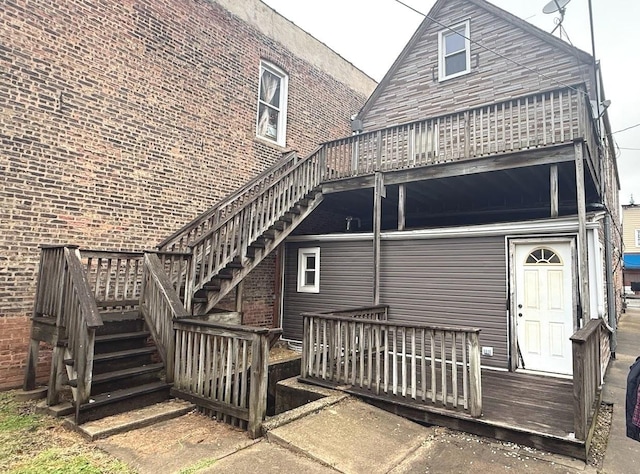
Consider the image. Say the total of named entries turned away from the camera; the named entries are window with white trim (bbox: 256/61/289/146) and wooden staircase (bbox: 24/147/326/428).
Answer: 0

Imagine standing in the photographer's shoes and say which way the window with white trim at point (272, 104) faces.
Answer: facing the viewer and to the right of the viewer

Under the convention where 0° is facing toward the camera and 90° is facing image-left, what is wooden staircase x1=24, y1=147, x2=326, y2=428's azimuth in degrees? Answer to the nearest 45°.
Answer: approximately 315°

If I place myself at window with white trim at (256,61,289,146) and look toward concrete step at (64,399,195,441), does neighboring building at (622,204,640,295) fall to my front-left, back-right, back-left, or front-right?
back-left
